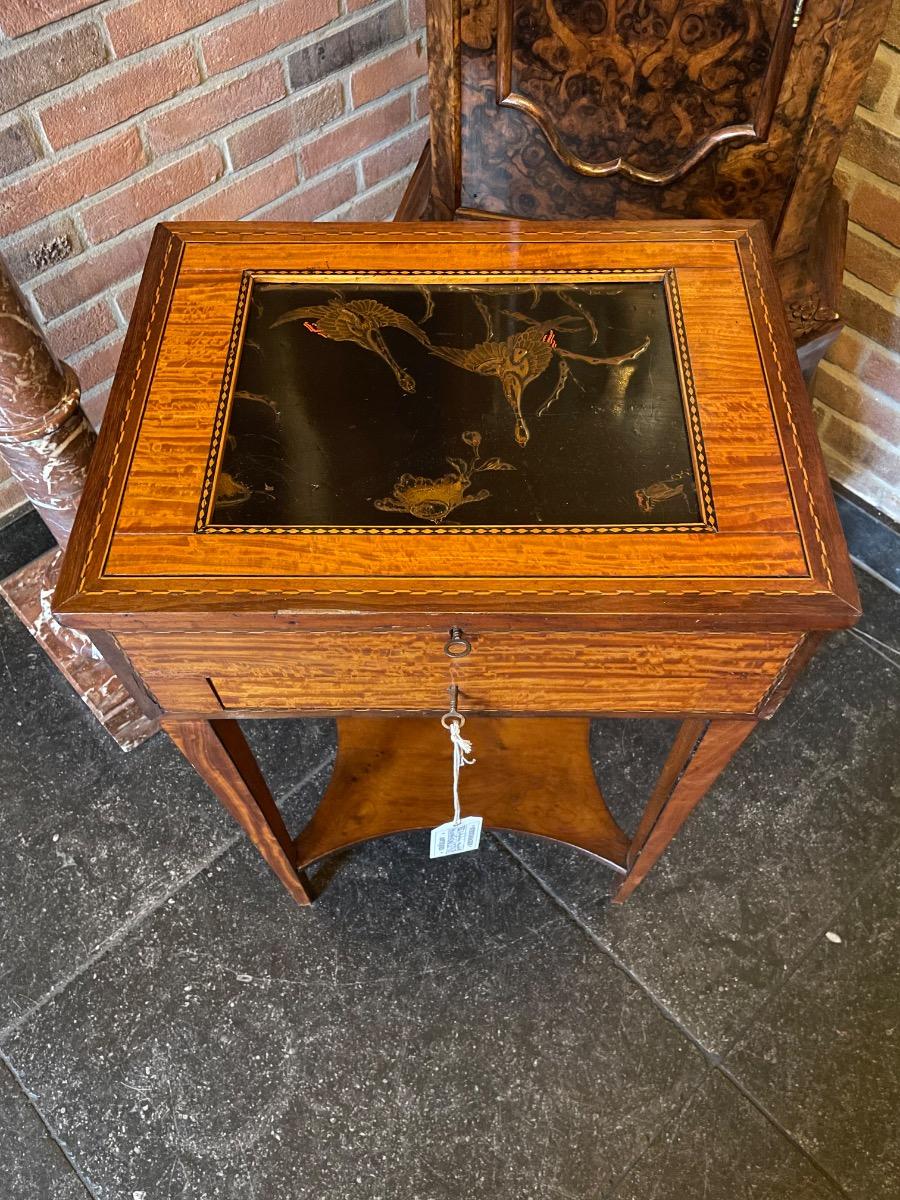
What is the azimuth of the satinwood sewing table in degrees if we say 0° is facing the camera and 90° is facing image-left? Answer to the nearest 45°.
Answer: approximately 0°

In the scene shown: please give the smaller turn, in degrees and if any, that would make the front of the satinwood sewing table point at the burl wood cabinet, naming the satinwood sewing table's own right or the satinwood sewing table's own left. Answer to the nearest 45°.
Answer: approximately 135° to the satinwood sewing table's own left

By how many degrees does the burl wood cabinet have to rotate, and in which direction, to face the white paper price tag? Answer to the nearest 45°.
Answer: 0° — it already faces it

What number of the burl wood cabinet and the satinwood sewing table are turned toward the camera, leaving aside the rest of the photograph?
2

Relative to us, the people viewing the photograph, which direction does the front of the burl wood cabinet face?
facing the viewer

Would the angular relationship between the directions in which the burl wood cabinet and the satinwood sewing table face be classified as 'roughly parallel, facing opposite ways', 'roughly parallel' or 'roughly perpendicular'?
roughly parallel

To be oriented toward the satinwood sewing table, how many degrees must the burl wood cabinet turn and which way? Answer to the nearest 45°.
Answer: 0° — it already faces it
